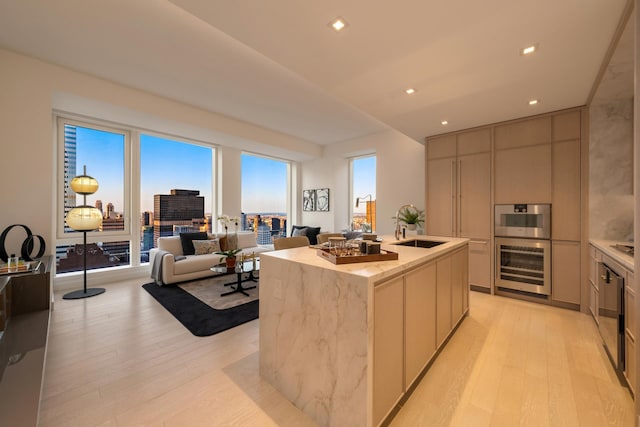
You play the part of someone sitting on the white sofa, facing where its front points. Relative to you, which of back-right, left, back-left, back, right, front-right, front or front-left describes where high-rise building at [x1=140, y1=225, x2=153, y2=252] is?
back

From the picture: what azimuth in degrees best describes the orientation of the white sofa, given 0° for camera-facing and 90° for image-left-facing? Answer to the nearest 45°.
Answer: approximately 315°

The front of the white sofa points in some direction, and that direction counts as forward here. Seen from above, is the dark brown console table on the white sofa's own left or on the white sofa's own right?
on the white sofa's own right

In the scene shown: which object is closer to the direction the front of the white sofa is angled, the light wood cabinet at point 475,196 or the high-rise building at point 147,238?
the light wood cabinet

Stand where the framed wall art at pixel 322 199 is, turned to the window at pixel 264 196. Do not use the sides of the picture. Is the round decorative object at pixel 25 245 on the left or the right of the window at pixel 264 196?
left

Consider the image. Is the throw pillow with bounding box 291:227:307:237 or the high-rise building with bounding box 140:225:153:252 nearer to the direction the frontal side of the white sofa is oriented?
the throw pillow

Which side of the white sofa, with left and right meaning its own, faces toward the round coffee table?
front

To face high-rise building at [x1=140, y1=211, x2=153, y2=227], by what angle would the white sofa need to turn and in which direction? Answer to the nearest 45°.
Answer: approximately 180°

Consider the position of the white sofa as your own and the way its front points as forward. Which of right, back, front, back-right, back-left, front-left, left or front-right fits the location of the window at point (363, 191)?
front-left
